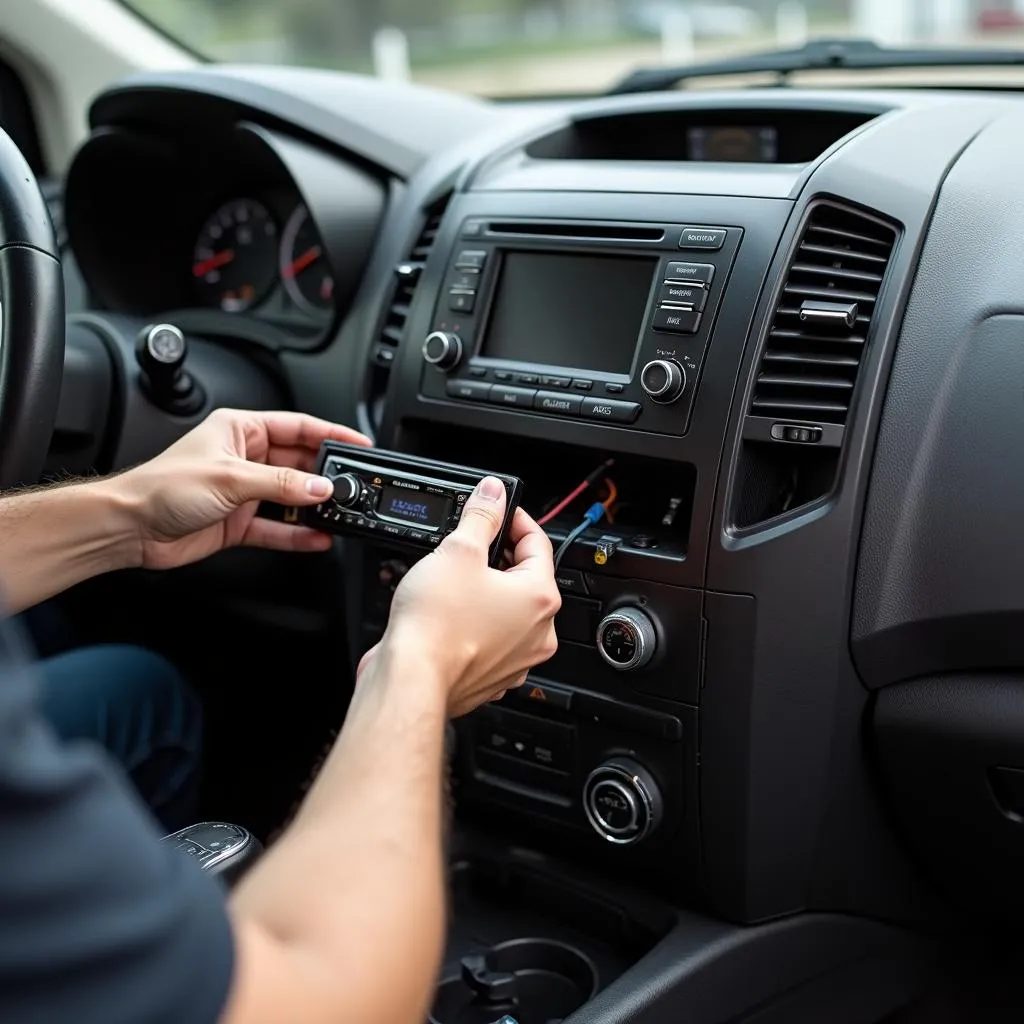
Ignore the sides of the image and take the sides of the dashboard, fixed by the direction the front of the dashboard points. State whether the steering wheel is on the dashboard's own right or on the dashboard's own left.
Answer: on the dashboard's own right

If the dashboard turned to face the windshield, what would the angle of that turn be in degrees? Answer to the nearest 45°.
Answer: approximately 135° to its right

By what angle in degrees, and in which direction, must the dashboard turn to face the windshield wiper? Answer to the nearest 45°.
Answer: approximately 135° to its right

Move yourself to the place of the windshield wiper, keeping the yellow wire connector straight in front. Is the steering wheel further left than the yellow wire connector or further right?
right

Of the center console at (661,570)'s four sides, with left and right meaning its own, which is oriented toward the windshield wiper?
back

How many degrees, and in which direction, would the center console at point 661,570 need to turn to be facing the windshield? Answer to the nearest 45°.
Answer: approximately 135° to its right

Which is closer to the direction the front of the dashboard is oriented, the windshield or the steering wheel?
the steering wheel
